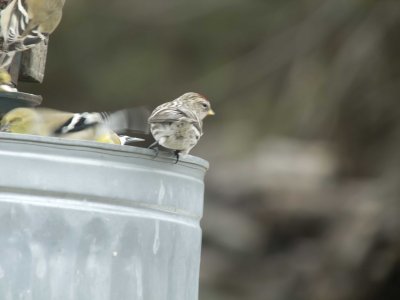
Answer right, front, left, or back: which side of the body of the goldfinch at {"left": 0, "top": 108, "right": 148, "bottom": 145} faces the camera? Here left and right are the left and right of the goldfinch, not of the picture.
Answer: left

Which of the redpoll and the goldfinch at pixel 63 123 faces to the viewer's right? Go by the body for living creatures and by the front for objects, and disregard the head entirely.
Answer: the redpoll

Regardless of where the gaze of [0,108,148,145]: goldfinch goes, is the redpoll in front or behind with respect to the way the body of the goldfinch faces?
behind

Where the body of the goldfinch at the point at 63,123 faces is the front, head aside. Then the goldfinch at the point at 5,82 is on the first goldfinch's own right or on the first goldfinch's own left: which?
on the first goldfinch's own right

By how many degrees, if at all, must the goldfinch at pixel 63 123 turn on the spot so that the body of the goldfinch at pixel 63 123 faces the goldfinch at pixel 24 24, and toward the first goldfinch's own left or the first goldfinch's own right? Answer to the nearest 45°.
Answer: approximately 90° to the first goldfinch's own right

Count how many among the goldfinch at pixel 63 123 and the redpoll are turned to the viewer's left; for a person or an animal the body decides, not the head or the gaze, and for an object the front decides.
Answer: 1
